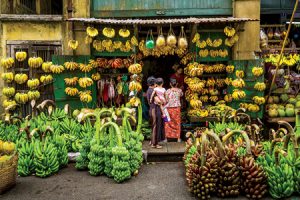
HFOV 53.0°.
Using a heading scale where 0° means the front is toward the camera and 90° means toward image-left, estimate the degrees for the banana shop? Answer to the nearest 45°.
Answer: approximately 0°

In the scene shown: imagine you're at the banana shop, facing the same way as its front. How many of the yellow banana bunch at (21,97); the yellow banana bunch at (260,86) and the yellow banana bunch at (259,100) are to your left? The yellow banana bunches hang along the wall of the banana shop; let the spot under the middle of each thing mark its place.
2

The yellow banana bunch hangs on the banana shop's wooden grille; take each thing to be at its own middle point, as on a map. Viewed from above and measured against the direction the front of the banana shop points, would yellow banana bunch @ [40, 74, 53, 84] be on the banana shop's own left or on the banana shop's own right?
on the banana shop's own right

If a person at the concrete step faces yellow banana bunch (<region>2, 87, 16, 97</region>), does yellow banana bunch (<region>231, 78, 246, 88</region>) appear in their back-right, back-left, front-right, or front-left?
back-right

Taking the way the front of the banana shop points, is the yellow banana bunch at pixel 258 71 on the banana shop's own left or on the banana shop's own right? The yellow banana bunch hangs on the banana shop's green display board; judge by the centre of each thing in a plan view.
on the banana shop's own left

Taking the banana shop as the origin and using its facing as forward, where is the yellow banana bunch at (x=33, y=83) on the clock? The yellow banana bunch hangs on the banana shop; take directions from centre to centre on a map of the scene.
The yellow banana bunch is roughly at 3 o'clock from the banana shop.
